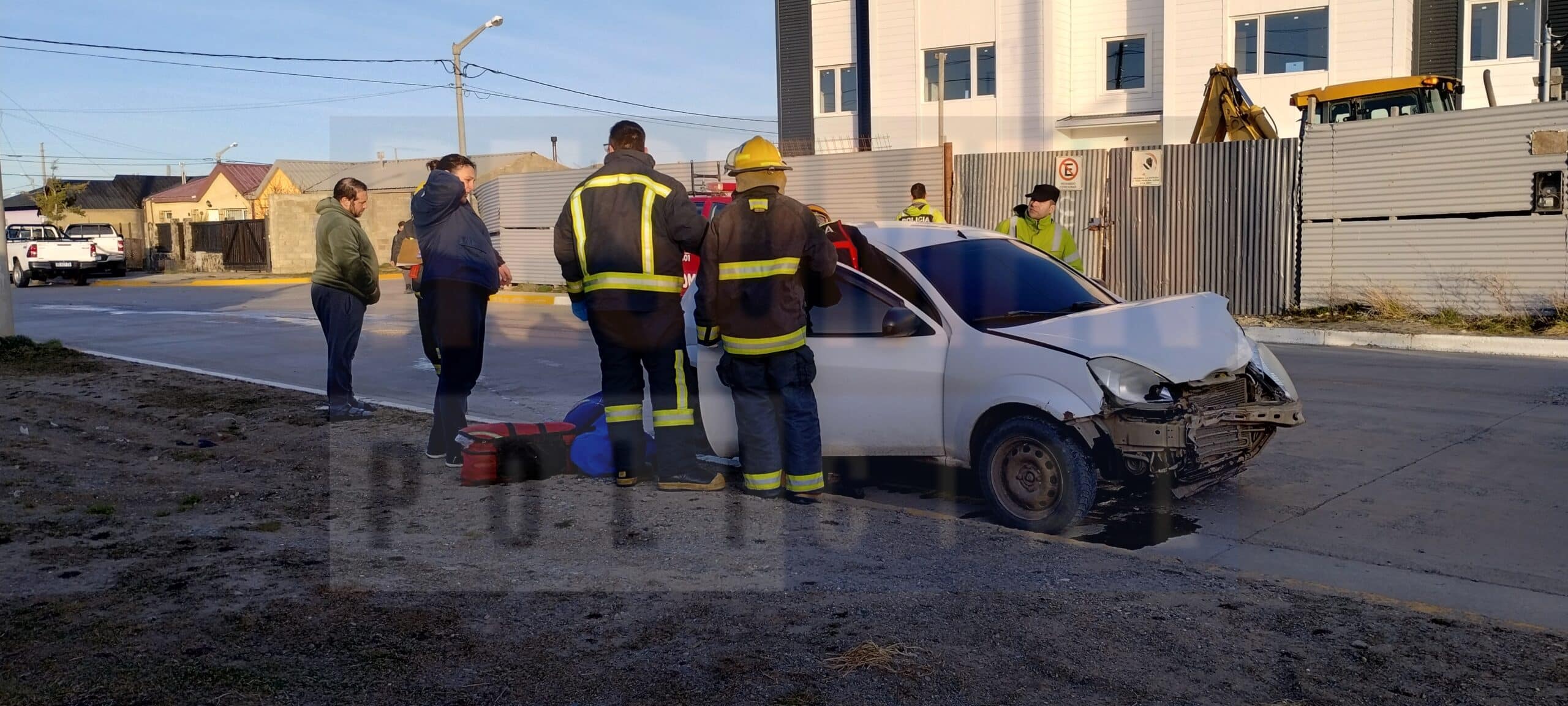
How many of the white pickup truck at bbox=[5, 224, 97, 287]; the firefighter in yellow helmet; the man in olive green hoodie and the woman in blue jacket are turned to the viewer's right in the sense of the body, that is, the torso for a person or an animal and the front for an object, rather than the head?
2

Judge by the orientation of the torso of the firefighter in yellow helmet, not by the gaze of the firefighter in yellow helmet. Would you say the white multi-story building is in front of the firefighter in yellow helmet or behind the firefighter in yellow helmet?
in front

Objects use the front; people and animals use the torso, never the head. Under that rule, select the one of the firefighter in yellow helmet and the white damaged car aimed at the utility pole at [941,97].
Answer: the firefighter in yellow helmet

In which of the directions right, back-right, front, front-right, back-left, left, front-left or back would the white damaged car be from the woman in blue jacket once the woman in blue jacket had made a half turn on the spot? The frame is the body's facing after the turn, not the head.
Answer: back-left

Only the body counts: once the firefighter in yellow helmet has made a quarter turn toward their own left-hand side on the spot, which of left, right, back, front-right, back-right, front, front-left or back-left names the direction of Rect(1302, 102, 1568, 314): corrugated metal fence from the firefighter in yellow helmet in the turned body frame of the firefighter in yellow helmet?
back-right

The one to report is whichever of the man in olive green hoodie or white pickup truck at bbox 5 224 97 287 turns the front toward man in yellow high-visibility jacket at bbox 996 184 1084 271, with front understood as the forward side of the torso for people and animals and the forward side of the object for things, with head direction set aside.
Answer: the man in olive green hoodie

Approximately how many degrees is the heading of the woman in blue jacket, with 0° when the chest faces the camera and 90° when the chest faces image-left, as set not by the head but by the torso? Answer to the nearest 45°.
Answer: approximately 270°

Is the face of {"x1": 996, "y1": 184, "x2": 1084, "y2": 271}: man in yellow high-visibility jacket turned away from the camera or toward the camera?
toward the camera

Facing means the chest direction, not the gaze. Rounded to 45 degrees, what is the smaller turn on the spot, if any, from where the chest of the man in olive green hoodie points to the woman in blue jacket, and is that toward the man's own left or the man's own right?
approximately 90° to the man's own right

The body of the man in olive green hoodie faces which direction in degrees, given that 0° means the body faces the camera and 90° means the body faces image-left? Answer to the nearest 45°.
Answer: approximately 270°

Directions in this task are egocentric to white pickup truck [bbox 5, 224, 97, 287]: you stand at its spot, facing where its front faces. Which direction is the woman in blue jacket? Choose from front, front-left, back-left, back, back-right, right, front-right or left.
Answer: back-left

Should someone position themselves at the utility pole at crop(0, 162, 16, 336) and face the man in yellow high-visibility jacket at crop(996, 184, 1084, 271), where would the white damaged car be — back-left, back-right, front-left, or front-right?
front-right

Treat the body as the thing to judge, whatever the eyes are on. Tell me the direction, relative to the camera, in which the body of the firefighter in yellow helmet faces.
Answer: away from the camera

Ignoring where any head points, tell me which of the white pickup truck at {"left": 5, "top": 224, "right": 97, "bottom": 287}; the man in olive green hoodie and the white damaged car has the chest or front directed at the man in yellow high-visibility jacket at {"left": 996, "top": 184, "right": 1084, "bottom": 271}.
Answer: the man in olive green hoodie

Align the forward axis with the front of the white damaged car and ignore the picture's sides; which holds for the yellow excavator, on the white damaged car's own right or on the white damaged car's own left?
on the white damaged car's own left

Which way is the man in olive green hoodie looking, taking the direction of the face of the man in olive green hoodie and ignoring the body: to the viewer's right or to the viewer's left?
to the viewer's right
